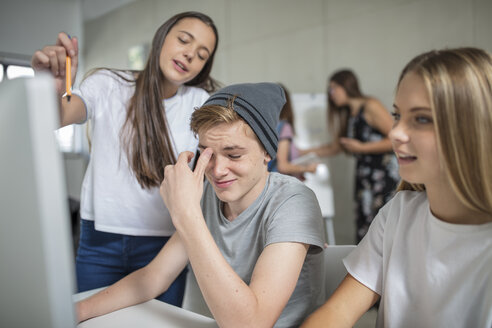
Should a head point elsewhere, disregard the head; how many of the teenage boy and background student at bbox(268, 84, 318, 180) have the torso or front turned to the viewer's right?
1

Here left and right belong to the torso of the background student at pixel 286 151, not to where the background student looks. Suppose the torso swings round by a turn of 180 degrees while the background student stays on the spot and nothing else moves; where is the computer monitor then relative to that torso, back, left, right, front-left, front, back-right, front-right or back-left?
left

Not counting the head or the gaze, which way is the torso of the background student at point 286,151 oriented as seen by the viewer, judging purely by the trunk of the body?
to the viewer's right

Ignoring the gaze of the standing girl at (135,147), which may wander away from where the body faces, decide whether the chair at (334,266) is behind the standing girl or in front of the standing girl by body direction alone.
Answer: in front

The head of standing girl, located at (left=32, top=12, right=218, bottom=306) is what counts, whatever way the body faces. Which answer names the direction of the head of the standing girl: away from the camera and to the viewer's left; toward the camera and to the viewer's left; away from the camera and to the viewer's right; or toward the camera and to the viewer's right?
toward the camera and to the viewer's right

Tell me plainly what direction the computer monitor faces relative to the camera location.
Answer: facing away from the viewer and to the right of the viewer

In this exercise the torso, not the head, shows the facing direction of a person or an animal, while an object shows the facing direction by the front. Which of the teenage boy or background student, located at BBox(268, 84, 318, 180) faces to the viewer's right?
the background student
